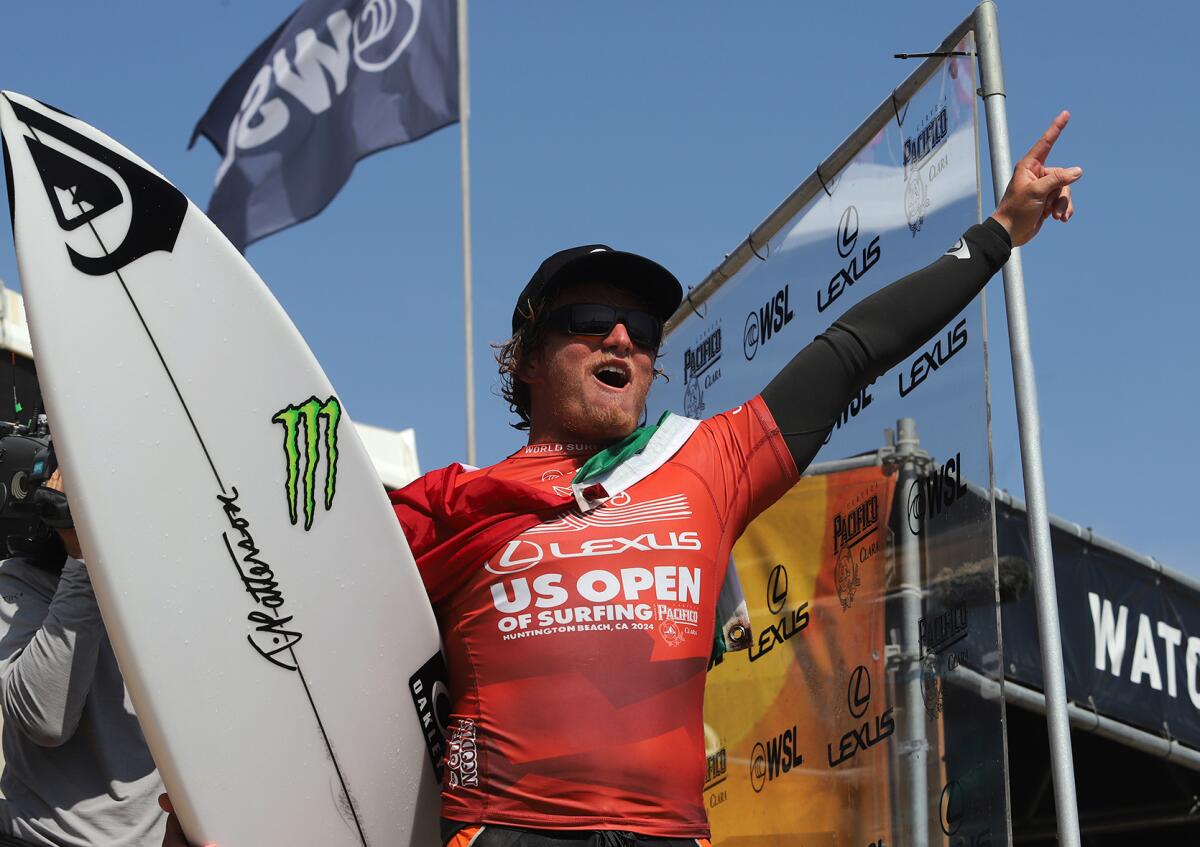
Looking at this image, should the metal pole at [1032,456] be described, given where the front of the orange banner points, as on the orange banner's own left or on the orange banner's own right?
on the orange banner's own left

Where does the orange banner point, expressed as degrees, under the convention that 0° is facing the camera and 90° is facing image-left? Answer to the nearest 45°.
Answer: approximately 45°

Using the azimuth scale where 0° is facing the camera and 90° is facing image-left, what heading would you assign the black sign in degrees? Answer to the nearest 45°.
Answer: approximately 315°

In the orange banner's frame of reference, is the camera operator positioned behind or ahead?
ahead

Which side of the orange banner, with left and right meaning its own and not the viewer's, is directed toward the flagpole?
right

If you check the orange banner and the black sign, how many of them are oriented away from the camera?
0

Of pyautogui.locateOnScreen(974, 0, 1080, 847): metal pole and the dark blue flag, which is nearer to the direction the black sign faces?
the metal pole

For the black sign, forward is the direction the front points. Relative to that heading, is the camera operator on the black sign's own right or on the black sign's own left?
on the black sign's own right

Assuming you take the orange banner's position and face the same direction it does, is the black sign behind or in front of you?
behind

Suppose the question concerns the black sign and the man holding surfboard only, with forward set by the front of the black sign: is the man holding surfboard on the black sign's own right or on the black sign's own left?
on the black sign's own right

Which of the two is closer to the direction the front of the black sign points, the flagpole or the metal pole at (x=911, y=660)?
the metal pole

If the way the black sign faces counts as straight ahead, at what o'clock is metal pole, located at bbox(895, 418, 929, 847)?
The metal pole is roughly at 2 o'clock from the black sign.

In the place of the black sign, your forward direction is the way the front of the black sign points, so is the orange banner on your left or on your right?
on your right
